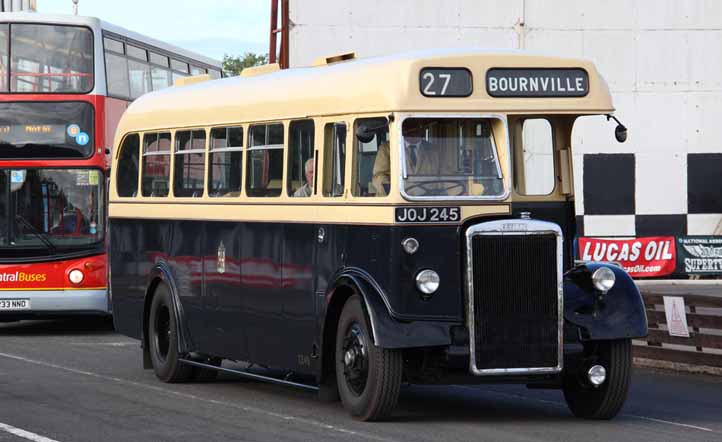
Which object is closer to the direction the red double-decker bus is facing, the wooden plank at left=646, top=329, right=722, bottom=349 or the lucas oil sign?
the wooden plank

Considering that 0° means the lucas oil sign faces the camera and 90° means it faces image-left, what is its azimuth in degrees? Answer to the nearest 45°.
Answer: approximately 0°

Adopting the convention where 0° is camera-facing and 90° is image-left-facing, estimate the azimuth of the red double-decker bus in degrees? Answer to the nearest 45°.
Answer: approximately 0°

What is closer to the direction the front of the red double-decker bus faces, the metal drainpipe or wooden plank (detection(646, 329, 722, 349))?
the wooden plank

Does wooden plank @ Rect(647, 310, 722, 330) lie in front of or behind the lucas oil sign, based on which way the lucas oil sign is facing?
in front

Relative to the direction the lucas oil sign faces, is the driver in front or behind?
in front

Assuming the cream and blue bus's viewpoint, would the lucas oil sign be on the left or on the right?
on its left

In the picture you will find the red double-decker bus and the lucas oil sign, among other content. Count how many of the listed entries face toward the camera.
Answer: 2

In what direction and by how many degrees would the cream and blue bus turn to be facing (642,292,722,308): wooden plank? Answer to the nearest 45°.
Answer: approximately 90° to its left
